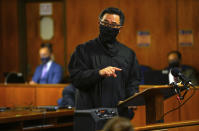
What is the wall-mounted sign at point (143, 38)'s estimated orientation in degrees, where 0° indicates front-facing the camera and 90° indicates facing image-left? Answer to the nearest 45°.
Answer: approximately 0°

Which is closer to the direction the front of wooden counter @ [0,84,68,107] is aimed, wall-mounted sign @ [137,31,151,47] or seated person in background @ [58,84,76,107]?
the seated person in background

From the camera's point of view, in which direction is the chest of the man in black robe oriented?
toward the camera

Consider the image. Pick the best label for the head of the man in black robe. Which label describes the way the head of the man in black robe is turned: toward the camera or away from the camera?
toward the camera

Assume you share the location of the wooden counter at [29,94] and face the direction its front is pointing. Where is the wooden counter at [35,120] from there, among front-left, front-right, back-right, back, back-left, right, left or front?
front

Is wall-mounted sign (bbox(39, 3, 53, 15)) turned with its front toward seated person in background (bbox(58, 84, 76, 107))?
yes

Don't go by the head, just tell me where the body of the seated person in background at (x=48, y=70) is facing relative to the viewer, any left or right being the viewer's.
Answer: facing the viewer and to the left of the viewer

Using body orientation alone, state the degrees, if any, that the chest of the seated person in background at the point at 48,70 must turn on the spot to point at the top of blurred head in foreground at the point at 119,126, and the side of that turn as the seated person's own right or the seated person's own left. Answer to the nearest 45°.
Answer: approximately 45° to the seated person's own left

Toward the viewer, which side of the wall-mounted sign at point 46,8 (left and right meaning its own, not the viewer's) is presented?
front
